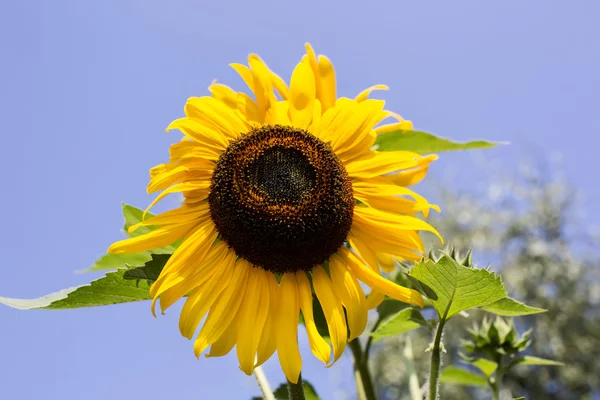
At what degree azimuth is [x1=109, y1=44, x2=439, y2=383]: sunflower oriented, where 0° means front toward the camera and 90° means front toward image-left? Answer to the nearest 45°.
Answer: approximately 0°
